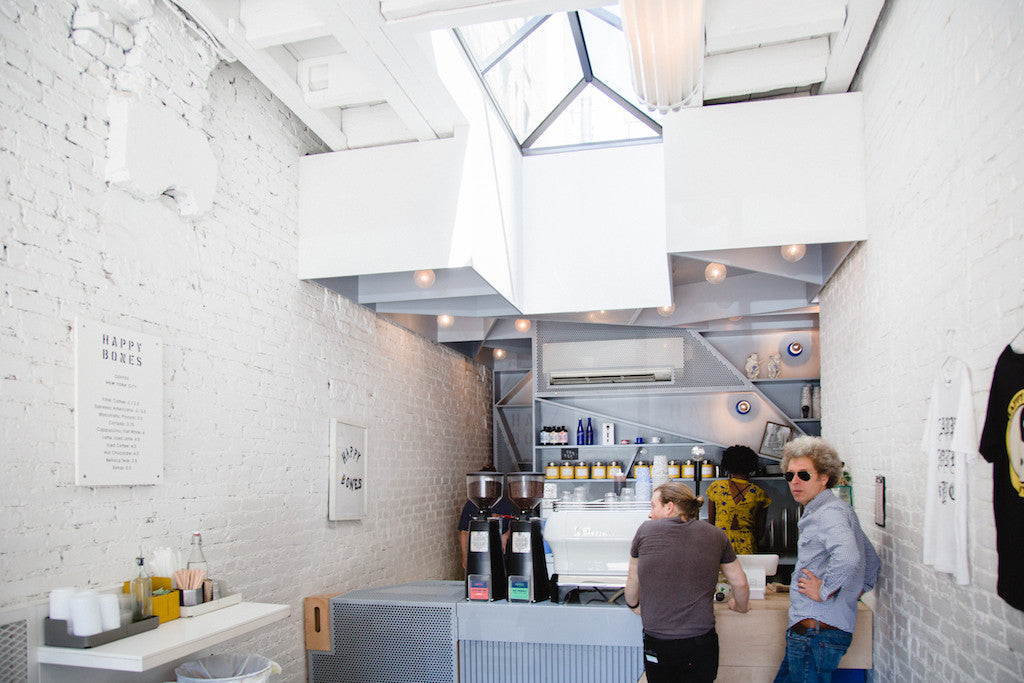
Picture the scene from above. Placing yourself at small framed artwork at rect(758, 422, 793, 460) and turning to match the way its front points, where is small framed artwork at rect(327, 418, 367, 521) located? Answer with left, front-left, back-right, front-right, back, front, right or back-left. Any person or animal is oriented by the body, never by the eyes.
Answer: front-right

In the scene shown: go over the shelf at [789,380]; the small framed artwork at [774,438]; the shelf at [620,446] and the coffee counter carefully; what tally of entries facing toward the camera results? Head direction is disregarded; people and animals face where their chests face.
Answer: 4

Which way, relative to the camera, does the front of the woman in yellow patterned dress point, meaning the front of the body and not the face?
away from the camera

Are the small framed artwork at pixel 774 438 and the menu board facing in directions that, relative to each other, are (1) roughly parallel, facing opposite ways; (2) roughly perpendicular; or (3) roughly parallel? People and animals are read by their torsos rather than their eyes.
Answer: roughly perpendicular

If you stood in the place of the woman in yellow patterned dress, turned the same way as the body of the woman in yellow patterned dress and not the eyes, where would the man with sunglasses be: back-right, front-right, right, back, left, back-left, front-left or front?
back

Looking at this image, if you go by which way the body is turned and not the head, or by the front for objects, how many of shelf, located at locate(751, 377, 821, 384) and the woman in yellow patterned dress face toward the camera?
1

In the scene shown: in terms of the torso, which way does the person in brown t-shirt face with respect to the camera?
away from the camera

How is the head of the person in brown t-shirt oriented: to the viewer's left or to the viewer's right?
to the viewer's left

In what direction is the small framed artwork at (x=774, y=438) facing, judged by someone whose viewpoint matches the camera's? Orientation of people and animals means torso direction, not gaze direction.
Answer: facing the viewer
